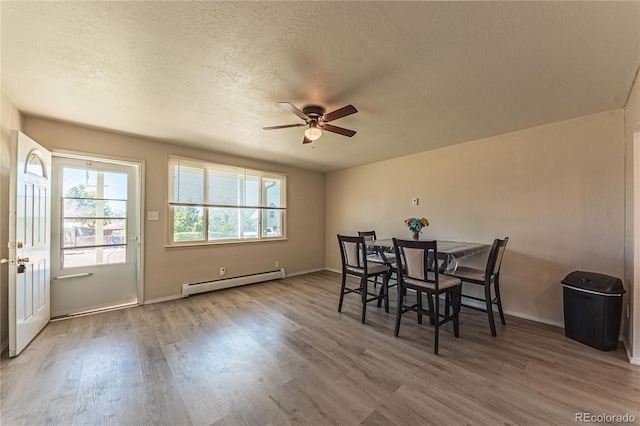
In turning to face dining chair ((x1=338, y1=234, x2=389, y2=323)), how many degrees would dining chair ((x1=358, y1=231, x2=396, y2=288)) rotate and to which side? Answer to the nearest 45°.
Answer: approximately 45° to its right

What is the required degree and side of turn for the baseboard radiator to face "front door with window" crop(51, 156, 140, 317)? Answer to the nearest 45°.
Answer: approximately 135° to its right

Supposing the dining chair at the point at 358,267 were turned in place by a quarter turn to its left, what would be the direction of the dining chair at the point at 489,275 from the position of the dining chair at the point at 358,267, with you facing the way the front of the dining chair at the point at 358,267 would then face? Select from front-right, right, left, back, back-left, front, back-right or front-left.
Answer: back-right

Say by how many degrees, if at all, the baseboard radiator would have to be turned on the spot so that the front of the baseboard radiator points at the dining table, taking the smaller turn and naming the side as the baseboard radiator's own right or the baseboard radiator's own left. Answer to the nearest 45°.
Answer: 0° — it already faces it

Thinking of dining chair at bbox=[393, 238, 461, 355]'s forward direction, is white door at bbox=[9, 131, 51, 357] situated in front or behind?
behind

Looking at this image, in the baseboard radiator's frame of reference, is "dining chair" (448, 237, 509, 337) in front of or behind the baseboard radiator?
in front

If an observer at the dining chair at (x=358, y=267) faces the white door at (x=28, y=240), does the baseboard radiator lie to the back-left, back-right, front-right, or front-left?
front-right

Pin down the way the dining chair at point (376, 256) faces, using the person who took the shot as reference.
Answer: facing the viewer and to the right of the viewer

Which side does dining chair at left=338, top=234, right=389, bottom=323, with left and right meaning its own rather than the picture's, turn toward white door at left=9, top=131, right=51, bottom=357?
back

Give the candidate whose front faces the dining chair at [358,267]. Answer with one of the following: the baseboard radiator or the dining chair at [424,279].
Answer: the baseboard radiator

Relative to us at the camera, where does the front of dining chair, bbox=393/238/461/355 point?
facing away from the viewer and to the right of the viewer

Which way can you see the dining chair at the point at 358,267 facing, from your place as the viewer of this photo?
facing away from the viewer and to the right of the viewer
